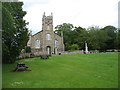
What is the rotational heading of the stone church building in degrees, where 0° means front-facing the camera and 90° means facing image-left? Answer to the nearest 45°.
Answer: approximately 0°
